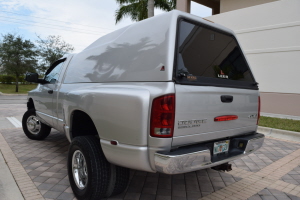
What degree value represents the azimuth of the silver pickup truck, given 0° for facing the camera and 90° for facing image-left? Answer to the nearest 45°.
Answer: approximately 135°

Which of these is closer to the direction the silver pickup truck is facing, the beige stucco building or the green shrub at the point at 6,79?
the green shrub

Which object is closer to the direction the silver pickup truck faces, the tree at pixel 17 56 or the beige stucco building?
the tree

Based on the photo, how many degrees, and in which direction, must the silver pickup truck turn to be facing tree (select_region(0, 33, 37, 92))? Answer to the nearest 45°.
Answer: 0° — it already faces it

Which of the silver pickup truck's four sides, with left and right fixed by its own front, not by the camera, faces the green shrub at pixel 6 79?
front

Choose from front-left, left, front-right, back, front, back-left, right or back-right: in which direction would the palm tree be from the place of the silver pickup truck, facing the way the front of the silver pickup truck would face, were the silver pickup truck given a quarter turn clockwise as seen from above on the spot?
front-left

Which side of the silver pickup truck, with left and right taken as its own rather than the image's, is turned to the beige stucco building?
right
